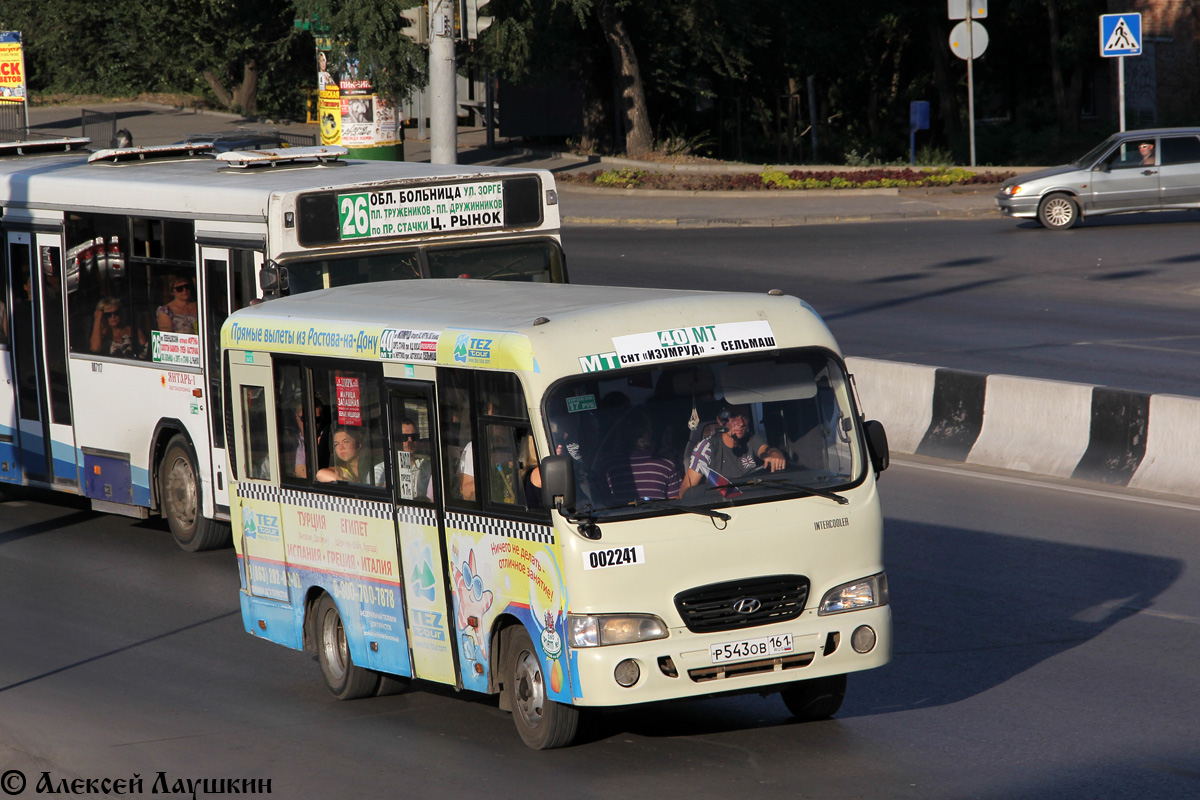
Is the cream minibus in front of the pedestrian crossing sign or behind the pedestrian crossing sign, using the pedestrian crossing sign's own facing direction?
in front

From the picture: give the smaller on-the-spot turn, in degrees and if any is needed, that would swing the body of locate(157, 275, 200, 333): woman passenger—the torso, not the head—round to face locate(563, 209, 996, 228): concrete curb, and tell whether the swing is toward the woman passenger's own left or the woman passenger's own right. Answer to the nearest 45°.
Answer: approximately 90° to the woman passenger's own left

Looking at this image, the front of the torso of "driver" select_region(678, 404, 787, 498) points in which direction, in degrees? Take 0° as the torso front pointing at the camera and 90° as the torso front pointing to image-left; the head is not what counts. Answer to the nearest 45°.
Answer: approximately 315°

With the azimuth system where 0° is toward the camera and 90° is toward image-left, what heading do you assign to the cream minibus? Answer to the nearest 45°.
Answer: approximately 315°

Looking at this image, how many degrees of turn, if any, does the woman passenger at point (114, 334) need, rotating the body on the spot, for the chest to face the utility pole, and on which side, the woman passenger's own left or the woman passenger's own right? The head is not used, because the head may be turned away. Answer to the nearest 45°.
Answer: approximately 90° to the woman passenger's own left

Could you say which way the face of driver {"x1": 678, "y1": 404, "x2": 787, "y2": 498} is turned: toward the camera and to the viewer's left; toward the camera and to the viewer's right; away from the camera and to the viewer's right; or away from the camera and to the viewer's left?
toward the camera and to the viewer's right

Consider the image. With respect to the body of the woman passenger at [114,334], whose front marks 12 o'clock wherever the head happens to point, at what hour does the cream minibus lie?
The cream minibus is roughly at 1 o'clock from the woman passenger.

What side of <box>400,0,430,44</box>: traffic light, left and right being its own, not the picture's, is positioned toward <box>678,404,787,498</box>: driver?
left

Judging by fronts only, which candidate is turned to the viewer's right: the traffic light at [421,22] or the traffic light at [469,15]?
the traffic light at [469,15]

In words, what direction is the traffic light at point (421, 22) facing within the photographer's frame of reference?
facing to the left of the viewer

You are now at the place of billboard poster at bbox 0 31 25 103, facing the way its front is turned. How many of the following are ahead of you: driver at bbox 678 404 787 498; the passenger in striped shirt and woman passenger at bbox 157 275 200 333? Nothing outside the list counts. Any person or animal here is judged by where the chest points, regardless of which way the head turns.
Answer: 3

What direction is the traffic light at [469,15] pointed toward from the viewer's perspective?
to the viewer's right

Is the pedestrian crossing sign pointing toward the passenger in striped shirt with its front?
yes
